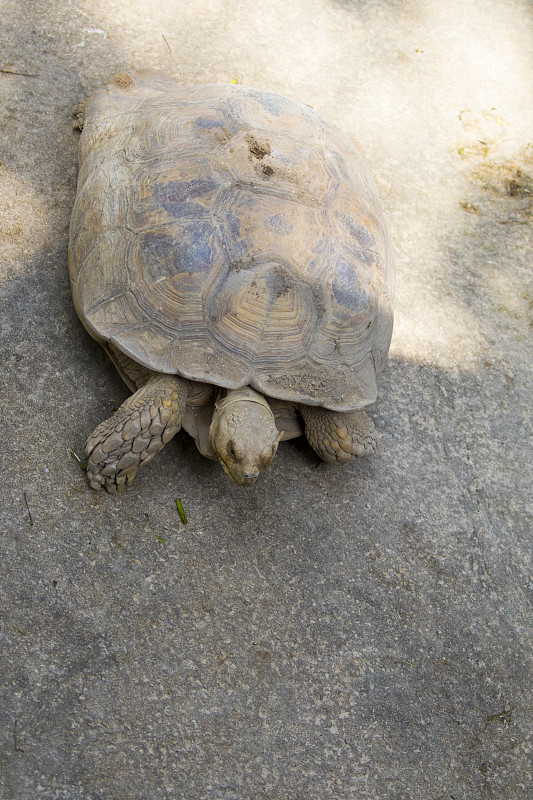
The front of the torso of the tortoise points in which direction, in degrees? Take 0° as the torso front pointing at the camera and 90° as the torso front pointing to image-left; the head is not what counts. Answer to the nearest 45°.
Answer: approximately 0°
